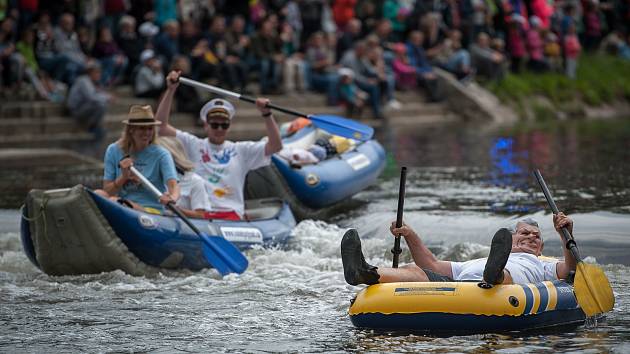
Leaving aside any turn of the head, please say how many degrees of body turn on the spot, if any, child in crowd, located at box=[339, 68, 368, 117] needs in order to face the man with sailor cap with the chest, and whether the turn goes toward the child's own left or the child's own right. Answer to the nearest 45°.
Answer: approximately 45° to the child's own right

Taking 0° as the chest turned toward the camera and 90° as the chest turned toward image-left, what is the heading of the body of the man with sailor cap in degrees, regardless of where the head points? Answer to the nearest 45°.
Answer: approximately 0°

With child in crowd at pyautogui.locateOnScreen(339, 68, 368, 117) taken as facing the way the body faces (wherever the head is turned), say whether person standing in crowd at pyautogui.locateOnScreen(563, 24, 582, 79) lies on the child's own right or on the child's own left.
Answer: on the child's own left

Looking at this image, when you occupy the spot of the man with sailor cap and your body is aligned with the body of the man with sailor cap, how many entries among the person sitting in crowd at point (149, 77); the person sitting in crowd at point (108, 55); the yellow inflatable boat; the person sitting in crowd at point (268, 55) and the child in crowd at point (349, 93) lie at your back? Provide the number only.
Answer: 4

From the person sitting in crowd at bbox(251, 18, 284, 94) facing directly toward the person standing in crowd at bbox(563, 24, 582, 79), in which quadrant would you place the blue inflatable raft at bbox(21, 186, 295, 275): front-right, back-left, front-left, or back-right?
back-right

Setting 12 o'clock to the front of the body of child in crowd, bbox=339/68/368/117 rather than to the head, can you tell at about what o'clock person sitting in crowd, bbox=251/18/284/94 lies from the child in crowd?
The person sitting in crowd is roughly at 3 o'clock from the child in crowd.

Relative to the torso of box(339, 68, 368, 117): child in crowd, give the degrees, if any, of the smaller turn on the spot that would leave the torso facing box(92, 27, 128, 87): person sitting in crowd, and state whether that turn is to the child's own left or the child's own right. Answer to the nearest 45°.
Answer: approximately 90° to the child's own right

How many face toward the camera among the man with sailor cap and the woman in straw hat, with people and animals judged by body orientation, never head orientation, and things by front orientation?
2

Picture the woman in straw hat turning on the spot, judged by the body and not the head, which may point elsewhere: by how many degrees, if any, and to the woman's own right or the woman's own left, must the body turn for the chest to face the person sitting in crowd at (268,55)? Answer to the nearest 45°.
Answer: approximately 180°
